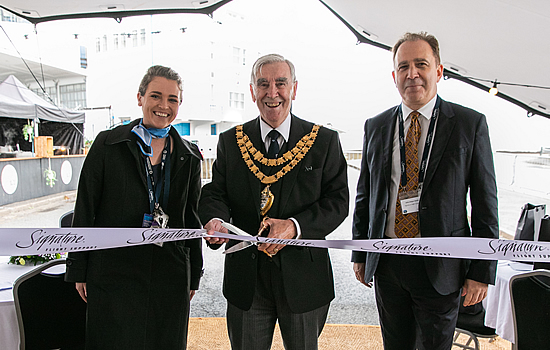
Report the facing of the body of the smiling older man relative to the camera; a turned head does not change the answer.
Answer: toward the camera

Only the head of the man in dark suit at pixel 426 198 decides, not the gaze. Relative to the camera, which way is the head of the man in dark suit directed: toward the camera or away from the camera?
toward the camera

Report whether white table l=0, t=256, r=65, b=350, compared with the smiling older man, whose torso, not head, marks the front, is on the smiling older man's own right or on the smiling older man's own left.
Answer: on the smiling older man's own right

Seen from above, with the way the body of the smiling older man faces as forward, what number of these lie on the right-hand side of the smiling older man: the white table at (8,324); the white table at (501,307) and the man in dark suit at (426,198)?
1

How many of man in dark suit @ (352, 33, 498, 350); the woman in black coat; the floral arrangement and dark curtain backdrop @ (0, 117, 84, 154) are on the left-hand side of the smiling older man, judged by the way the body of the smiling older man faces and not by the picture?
1

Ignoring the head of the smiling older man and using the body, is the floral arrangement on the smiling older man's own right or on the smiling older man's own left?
on the smiling older man's own right

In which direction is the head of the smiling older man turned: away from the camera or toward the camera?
toward the camera

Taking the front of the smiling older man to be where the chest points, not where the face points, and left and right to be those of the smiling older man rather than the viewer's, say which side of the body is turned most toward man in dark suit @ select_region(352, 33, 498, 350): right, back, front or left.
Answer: left

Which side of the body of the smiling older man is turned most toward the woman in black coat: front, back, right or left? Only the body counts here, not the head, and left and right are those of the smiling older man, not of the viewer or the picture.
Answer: right

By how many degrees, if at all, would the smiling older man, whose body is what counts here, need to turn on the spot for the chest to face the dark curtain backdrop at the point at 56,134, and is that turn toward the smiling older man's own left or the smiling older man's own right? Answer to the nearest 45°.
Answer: approximately 135° to the smiling older man's own right

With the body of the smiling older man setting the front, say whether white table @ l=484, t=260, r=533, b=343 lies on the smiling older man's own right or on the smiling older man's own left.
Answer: on the smiling older man's own left

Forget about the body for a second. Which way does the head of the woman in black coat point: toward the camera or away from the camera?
toward the camera
